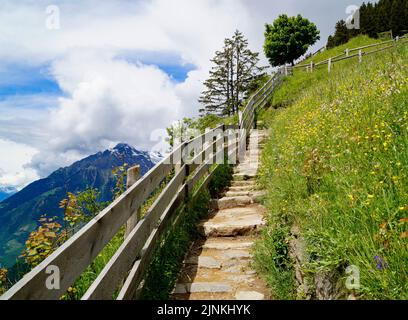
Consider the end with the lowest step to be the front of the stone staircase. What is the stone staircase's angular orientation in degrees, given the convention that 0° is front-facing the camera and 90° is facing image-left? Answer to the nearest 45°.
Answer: approximately 0°

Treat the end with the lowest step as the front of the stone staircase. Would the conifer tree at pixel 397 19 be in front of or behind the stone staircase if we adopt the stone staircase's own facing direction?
behind

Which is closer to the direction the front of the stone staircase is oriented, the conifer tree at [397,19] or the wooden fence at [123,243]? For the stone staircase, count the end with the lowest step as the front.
the wooden fence
